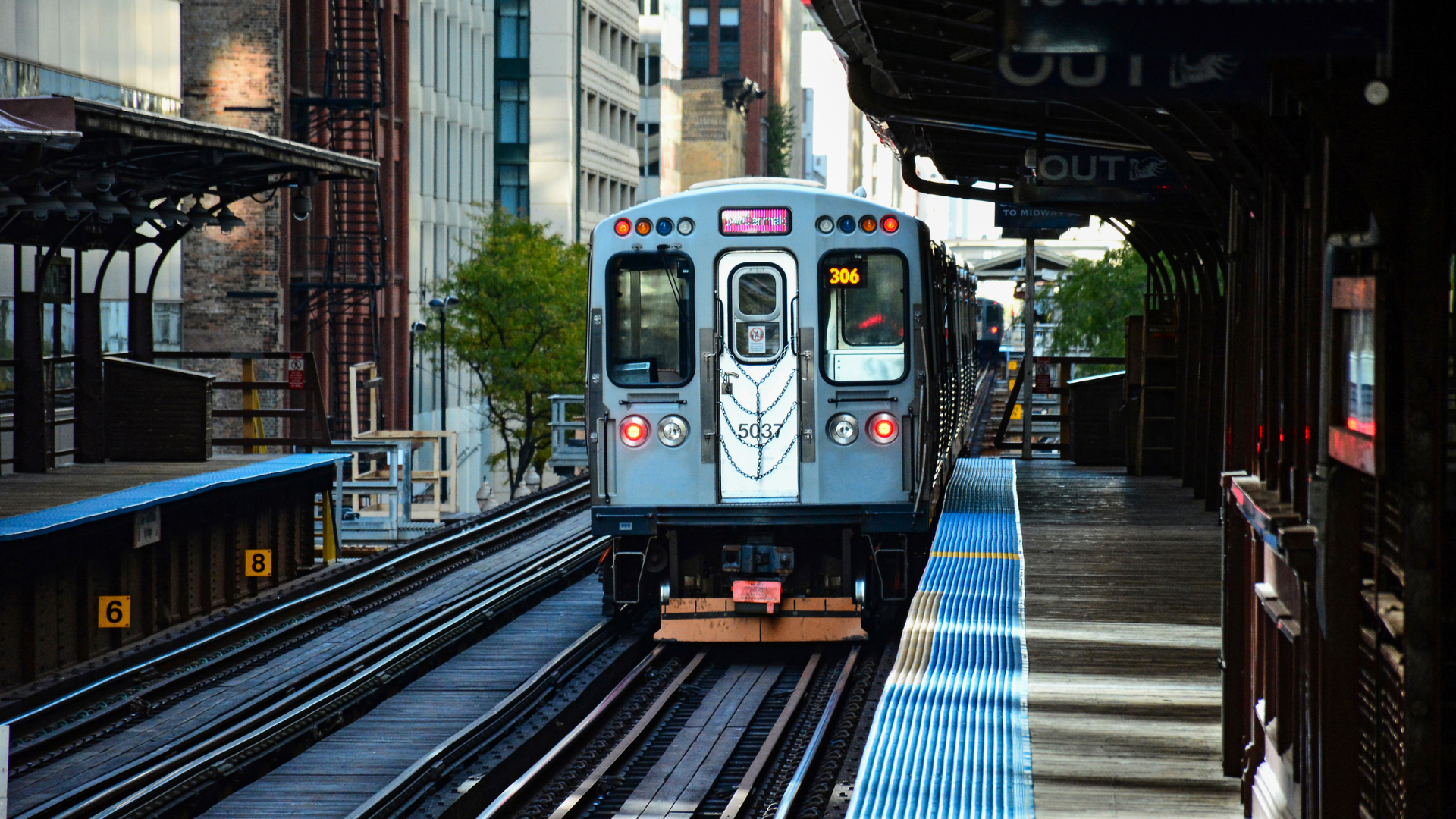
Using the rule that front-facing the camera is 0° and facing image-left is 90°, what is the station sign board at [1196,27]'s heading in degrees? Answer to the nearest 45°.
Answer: approximately 0°

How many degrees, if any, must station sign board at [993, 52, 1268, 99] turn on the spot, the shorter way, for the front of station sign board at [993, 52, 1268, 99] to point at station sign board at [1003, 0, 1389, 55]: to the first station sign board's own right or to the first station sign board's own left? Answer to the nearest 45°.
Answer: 0° — it already faces it

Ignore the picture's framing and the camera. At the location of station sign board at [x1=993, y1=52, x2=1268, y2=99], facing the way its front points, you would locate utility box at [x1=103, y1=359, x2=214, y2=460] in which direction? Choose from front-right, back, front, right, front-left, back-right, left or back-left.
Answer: back-right

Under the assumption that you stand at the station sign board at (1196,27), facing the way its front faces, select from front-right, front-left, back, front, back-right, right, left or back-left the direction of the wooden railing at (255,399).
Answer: back-right

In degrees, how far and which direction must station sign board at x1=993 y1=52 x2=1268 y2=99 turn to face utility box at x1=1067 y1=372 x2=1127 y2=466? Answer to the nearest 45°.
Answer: approximately 180°

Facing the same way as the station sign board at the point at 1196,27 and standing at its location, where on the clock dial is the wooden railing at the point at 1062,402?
The wooden railing is roughly at 6 o'clock from the station sign board.

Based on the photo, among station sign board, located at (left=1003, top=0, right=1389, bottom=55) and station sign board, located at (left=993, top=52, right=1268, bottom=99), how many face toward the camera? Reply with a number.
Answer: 2
